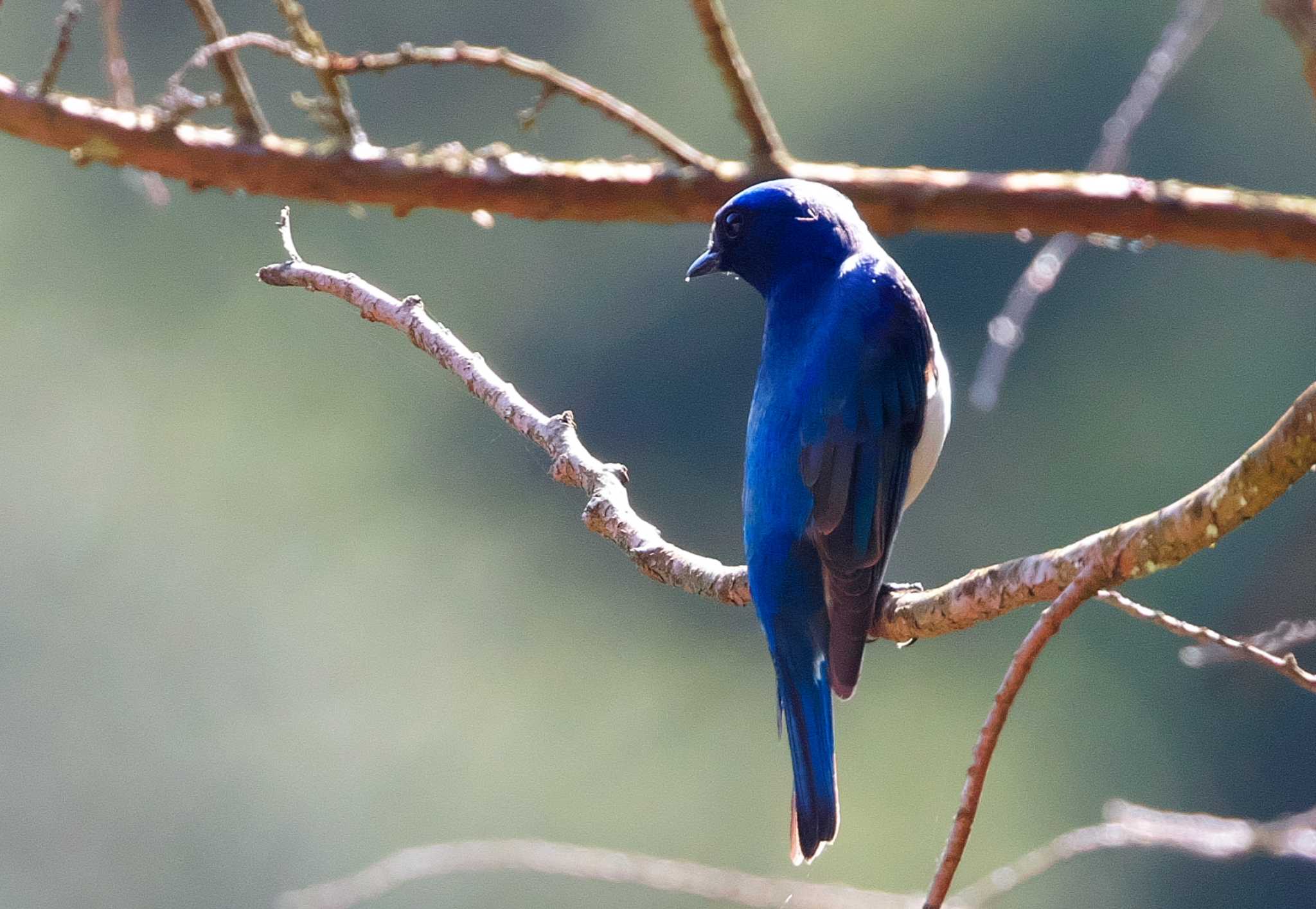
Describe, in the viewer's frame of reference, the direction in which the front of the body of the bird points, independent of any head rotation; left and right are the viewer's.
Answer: facing away from the viewer and to the right of the viewer

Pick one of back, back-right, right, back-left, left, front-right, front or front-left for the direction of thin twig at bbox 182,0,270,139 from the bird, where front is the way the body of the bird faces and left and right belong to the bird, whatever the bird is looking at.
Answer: back-left
